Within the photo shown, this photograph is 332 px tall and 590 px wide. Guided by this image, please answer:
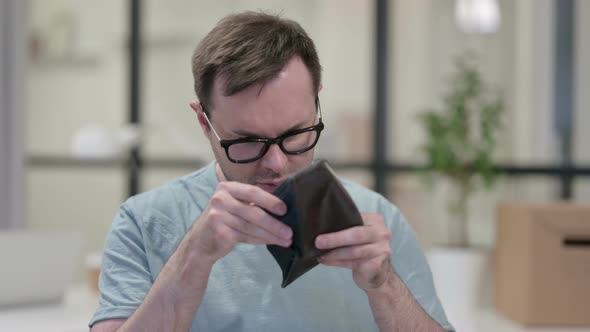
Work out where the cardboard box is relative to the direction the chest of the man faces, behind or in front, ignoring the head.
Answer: behind

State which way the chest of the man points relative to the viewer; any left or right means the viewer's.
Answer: facing the viewer

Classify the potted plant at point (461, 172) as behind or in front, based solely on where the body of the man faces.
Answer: behind

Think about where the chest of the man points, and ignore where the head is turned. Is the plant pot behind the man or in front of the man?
behind
